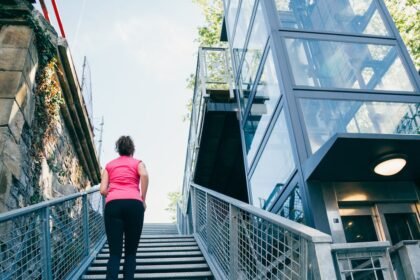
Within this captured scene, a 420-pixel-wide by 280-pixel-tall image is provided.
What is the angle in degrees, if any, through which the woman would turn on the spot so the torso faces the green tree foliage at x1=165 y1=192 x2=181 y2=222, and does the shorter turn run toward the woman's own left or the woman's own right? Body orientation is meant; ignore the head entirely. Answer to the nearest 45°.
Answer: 0° — they already face it

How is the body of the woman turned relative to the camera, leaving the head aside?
away from the camera

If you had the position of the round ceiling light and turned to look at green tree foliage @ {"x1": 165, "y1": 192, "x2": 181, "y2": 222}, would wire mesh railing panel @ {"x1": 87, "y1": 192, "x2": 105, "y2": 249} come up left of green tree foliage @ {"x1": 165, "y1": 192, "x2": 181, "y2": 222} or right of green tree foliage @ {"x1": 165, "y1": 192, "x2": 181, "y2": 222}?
left

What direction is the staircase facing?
toward the camera

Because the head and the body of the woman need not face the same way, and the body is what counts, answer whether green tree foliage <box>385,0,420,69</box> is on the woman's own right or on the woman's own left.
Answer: on the woman's own right

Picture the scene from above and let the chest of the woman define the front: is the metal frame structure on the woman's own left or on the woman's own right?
on the woman's own right

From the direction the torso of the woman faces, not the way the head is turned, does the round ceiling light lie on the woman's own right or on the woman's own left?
on the woman's own right

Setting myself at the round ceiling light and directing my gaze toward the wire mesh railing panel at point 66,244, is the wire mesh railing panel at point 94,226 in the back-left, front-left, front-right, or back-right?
front-right

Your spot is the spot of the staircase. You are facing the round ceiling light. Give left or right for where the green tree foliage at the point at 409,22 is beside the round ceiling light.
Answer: left

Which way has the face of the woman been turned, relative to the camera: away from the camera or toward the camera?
away from the camera

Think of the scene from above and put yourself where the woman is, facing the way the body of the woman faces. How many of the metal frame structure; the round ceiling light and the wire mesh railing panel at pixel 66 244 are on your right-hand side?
2

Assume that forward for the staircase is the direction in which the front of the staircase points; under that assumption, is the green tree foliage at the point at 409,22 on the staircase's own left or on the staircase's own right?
on the staircase's own left

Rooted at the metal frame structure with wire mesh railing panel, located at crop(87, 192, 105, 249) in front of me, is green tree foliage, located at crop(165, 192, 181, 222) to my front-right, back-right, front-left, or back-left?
front-right
